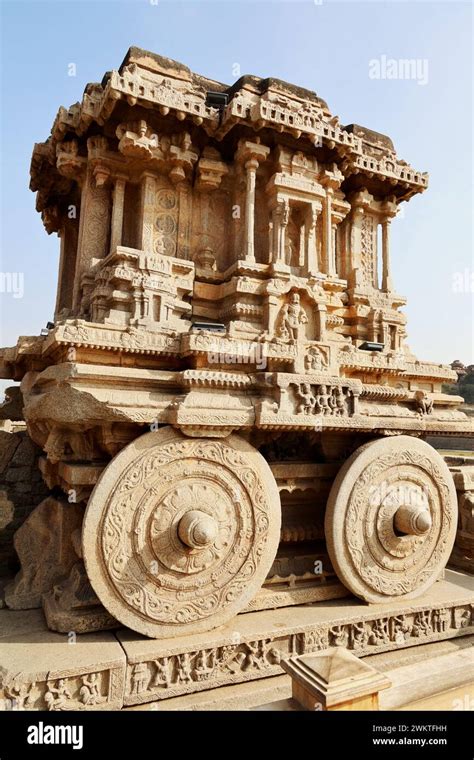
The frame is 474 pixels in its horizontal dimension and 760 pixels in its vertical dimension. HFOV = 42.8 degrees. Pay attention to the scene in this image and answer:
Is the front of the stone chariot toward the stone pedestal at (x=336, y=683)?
no

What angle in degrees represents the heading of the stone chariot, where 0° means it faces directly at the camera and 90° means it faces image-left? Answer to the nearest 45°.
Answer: approximately 45°
